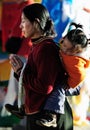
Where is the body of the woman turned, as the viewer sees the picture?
to the viewer's left

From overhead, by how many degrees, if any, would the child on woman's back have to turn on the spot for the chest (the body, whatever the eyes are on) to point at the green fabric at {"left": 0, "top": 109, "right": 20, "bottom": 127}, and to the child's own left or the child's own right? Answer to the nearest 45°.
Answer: approximately 45° to the child's own right

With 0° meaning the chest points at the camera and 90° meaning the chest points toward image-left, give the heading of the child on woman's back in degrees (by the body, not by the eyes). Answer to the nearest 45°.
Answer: approximately 90°

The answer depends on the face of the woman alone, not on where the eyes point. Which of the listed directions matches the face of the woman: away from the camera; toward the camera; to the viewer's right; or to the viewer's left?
to the viewer's left

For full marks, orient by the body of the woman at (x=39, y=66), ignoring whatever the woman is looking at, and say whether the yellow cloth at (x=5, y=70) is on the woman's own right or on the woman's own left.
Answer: on the woman's own right
